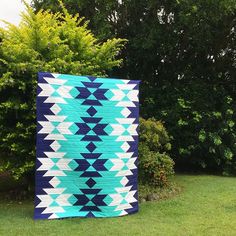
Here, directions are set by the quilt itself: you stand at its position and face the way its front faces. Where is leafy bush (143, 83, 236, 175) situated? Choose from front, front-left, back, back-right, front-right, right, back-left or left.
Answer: back-left

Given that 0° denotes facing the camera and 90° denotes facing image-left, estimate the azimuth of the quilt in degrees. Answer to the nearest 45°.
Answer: approximately 0°

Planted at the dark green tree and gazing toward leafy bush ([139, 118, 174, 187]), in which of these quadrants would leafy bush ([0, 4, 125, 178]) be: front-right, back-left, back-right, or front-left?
front-right

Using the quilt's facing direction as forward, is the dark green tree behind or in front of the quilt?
behind

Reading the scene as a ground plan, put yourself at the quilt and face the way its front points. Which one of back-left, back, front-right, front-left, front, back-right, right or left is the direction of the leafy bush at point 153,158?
back-left
